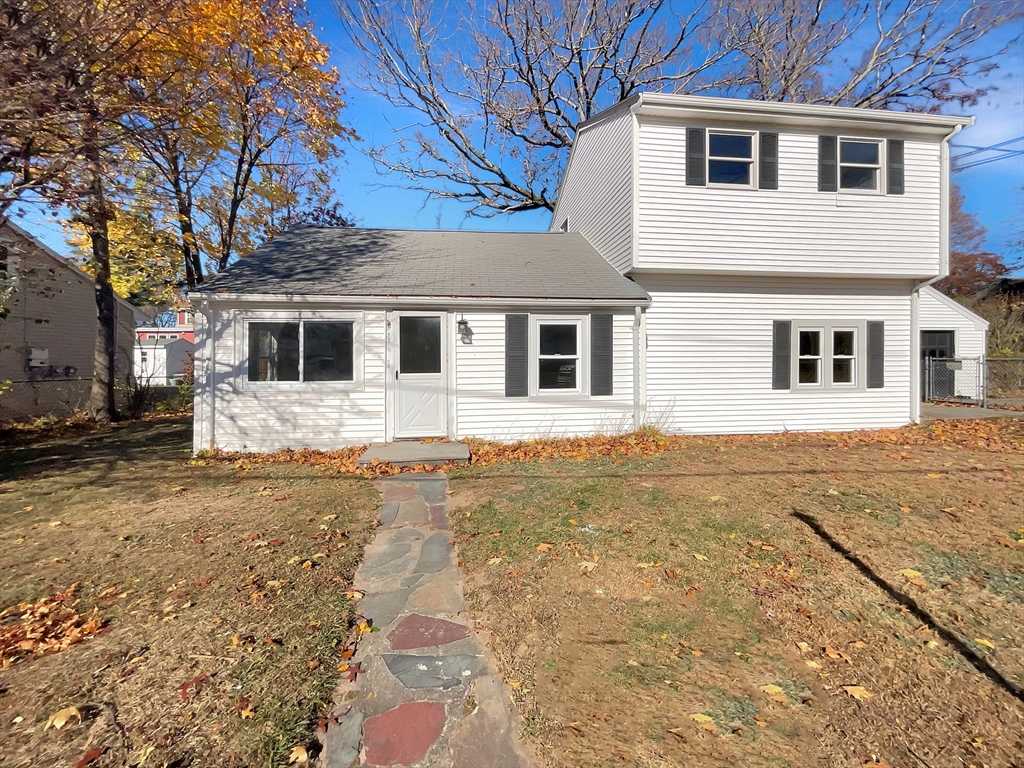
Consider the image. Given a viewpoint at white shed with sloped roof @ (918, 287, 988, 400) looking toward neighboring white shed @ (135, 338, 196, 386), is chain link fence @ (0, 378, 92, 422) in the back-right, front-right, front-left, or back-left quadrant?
front-left

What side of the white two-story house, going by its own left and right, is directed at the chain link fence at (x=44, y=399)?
right

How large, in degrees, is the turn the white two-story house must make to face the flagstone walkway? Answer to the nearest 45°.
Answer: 0° — it already faces it

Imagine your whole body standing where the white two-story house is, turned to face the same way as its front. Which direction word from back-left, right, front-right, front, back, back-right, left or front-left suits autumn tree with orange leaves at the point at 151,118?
right

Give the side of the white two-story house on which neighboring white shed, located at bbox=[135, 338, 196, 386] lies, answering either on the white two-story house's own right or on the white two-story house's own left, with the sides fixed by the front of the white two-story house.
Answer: on the white two-story house's own right

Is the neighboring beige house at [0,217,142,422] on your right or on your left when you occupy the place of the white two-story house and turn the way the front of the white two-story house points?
on your right

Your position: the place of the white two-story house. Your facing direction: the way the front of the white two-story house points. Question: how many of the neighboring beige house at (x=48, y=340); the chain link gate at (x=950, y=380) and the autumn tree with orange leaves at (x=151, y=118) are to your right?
2

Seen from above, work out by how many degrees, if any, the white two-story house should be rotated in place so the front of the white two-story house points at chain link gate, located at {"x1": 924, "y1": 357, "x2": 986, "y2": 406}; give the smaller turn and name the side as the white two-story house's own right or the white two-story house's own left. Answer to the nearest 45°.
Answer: approximately 135° to the white two-story house's own left

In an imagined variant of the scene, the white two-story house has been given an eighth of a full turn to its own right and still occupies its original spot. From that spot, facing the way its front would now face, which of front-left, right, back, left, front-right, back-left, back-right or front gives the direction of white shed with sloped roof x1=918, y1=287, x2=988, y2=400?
back

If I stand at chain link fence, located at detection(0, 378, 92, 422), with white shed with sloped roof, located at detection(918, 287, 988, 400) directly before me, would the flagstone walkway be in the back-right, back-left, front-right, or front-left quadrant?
front-right

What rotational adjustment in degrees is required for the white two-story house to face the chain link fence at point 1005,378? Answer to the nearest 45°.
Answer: approximately 135° to its left

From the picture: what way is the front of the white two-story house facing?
toward the camera
